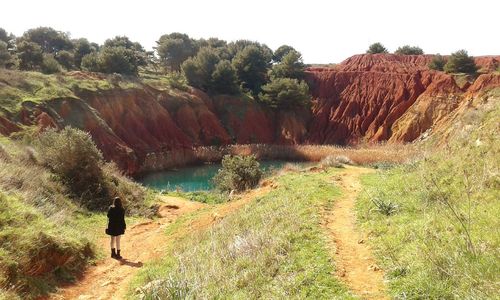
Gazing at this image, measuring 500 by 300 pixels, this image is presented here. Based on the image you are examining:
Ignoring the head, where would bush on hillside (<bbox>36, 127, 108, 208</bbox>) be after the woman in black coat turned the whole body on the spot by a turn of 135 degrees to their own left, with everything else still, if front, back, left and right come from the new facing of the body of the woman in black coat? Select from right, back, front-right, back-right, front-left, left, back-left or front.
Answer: back-right

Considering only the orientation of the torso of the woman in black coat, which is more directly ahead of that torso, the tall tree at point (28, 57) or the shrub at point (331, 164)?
the tall tree

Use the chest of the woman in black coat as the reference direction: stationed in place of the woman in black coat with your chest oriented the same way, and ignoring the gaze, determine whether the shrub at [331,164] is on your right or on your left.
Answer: on your right

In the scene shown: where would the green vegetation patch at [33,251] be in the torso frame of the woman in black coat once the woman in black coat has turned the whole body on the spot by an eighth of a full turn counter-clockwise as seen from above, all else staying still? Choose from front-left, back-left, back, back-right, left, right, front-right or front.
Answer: left

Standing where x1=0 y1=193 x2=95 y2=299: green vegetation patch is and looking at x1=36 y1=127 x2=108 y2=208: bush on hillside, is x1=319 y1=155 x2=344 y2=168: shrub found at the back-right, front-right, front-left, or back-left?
front-right

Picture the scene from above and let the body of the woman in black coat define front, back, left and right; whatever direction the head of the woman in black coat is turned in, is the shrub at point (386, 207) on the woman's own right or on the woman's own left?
on the woman's own right

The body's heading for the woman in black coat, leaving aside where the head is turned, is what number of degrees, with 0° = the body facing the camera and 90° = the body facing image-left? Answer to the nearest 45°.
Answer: approximately 180°

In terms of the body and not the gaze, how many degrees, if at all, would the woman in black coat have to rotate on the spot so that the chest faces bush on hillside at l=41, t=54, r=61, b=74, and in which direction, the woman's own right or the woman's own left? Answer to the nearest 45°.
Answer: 0° — they already face it

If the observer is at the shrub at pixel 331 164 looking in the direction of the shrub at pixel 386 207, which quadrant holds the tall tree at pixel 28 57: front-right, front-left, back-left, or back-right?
back-right

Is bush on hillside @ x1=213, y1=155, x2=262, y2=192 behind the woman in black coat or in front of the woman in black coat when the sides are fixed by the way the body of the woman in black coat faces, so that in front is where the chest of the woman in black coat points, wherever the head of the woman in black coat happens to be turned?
in front

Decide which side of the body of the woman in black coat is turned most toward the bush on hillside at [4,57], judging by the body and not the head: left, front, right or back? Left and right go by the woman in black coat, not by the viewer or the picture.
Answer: front

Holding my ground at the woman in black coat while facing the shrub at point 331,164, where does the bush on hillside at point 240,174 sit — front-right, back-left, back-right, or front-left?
front-left

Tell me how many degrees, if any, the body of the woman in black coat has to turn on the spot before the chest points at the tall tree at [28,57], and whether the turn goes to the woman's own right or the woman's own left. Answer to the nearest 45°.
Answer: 0° — they already face it

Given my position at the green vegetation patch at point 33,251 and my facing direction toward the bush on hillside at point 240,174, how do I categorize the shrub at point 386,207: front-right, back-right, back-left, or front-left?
front-right

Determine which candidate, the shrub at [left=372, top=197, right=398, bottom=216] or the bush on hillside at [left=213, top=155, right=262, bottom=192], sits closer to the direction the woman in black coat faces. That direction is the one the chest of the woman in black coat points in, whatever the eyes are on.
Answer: the bush on hillside

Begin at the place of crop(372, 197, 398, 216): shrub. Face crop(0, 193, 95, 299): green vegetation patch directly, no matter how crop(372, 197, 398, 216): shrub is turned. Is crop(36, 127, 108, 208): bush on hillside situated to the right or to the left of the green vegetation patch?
right
